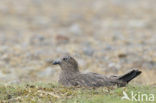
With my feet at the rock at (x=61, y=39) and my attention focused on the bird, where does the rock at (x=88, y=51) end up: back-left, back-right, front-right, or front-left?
front-left

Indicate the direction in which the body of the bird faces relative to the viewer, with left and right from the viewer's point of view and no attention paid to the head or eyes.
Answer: facing to the left of the viewer

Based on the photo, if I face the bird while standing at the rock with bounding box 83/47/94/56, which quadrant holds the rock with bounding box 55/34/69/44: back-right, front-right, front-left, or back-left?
back-right

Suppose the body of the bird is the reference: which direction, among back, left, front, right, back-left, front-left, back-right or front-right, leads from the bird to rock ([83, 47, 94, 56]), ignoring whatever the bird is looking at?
right

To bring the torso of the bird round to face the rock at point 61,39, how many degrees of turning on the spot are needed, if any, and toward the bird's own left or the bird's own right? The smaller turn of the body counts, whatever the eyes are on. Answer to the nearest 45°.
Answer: approximately 90° to the bird's own right

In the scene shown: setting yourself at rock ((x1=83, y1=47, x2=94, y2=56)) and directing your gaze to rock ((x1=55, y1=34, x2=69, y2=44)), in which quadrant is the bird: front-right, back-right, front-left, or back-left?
back-left
